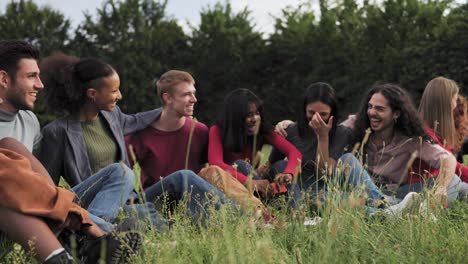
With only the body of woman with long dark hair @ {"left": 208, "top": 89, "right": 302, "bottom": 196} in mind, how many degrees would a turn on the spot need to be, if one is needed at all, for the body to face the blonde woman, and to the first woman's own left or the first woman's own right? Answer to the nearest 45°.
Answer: approximately 45° to the first woman's own left

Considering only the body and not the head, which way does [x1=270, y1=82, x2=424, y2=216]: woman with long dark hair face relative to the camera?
toward the camera

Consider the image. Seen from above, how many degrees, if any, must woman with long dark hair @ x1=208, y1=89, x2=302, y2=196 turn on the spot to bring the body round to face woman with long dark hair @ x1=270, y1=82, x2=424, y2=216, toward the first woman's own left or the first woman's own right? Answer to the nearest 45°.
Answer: approximately 45° to the first woman's own left

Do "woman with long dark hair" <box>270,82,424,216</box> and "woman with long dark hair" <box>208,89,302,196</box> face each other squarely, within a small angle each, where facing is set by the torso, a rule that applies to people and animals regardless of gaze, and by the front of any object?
no

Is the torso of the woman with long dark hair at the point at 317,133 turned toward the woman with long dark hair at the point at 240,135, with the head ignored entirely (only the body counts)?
no

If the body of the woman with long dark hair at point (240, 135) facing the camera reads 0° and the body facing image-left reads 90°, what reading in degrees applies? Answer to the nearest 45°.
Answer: approximately 315°

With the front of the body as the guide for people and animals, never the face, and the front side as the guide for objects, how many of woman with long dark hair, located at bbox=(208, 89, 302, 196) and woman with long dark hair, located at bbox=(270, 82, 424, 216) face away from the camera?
0

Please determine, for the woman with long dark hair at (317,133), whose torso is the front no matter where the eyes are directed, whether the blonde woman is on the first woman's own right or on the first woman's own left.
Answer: on the first woman's own left
